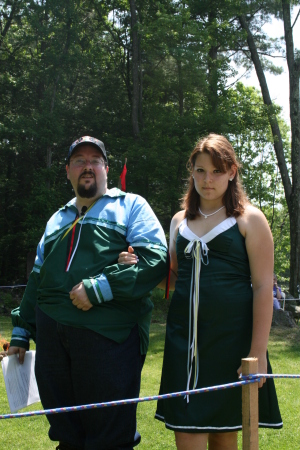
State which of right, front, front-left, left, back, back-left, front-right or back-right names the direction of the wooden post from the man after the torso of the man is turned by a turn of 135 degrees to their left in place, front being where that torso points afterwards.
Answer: front-right

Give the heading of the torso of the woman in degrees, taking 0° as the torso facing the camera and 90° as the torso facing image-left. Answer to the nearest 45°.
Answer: approximately 45°

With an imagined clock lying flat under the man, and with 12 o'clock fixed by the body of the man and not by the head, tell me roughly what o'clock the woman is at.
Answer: The woman is roughly at 8 o'clock from the man.

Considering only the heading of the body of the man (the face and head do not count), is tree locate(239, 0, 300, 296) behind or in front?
behind

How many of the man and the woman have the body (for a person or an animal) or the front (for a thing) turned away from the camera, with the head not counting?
0

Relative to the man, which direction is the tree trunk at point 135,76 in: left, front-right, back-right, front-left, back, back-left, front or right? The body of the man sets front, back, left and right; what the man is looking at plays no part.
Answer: back-right

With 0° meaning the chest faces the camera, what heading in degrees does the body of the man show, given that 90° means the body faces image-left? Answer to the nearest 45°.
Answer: approximately 45°

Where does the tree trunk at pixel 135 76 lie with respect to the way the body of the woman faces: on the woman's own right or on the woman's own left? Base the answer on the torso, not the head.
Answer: on the woman's own right
